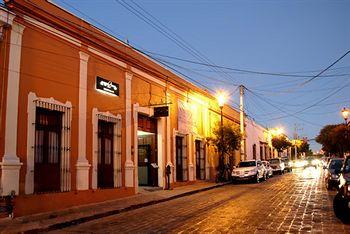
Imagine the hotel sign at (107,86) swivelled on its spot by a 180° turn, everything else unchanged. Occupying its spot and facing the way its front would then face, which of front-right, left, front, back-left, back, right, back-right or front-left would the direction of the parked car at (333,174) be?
back-right

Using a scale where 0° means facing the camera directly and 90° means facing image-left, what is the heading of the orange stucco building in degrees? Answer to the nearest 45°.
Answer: approximately 315°

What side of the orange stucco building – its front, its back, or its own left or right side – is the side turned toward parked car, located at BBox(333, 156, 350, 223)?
front

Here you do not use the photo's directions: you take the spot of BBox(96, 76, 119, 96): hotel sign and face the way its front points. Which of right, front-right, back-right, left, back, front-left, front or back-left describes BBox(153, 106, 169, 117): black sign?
left

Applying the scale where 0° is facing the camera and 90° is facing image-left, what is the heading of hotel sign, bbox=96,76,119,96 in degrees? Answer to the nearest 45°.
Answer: approximately 315°

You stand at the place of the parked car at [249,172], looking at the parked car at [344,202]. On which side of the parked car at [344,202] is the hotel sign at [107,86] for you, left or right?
right

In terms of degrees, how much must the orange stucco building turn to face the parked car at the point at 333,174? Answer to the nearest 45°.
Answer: approximately 45° to its left

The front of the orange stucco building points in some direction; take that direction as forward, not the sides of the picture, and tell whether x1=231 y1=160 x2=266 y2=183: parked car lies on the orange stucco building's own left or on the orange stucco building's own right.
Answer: on the orange stucco building's own left

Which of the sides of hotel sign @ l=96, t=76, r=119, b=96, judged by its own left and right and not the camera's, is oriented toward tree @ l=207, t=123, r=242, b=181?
left

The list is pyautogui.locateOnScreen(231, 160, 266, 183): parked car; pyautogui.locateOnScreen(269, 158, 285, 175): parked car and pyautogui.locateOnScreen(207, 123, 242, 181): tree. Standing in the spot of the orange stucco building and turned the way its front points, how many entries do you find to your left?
3
